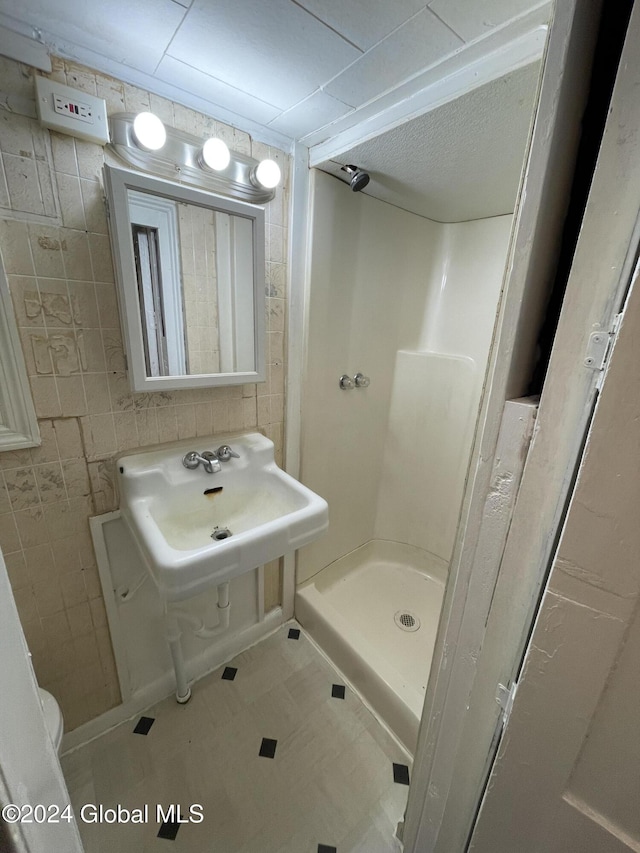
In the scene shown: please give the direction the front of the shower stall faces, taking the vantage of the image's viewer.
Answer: facing the viewer and to the left of the viewer

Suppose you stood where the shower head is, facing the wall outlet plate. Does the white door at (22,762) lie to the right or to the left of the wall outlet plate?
left

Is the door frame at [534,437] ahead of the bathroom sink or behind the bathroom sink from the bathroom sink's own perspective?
ahead

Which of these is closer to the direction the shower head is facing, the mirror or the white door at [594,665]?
the white door

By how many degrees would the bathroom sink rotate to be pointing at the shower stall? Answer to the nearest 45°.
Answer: approximately 90° to its left

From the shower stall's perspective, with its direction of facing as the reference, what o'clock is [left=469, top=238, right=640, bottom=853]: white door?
The white door is roughly at 10 o'clock from the shower stall.

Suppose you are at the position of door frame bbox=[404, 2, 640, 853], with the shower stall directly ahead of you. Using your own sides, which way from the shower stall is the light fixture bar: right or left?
left

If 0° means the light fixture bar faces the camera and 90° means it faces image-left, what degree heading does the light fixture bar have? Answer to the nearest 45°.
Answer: approximately 315°

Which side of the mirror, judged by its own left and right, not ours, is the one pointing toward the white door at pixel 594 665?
front

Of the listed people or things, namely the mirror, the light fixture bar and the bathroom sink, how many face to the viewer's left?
0
